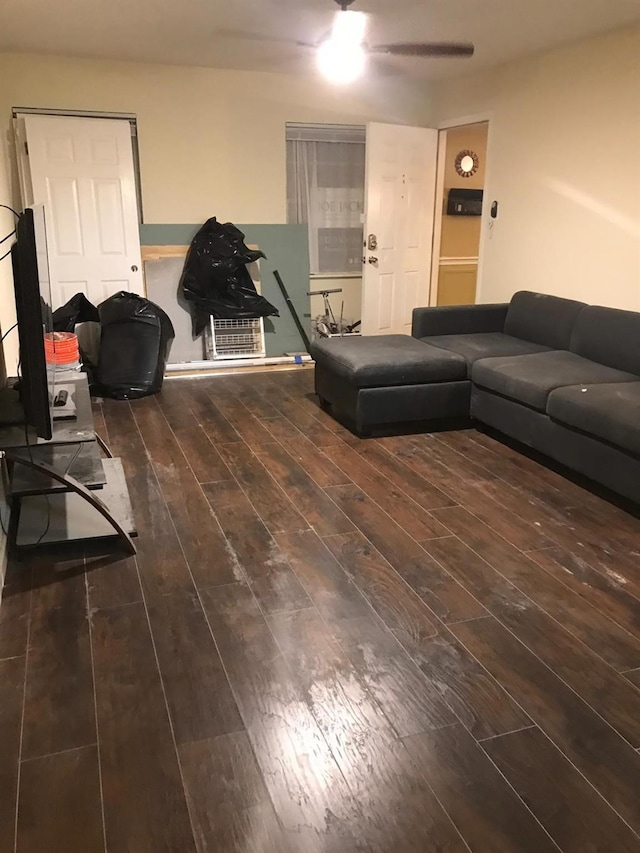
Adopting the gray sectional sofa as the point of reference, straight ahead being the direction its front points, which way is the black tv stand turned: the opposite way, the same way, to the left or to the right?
the opposite way

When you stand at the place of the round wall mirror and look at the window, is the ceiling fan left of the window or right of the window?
left

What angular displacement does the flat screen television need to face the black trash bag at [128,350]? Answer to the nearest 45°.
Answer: approximately 90° to its left

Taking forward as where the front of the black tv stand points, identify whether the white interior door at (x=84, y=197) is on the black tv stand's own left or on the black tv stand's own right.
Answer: on the black tv stand's own left

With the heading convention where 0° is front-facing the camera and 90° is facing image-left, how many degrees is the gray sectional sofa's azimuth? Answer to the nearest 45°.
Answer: approximately 45°

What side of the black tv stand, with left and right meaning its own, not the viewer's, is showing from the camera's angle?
right

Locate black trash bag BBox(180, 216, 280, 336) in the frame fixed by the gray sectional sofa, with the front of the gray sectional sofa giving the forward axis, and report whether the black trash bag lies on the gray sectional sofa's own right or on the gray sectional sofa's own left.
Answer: on the gray sectional sofa's own right

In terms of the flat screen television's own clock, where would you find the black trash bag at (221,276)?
The black trash bag is roughly at 10 o'clock from the flat screen television.

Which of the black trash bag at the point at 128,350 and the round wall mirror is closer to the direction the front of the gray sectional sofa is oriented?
the black trash bag

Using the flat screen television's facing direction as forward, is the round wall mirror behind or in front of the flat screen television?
in front

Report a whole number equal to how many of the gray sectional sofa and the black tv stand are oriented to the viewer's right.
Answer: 1

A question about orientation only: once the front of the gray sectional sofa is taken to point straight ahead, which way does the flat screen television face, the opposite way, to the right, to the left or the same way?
the opposite way

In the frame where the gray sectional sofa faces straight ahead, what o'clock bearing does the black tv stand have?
The black tv stand is roughly at 12 o'clock from the gray sectional sofa.

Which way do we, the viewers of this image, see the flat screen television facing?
facing to the right of the viewer
